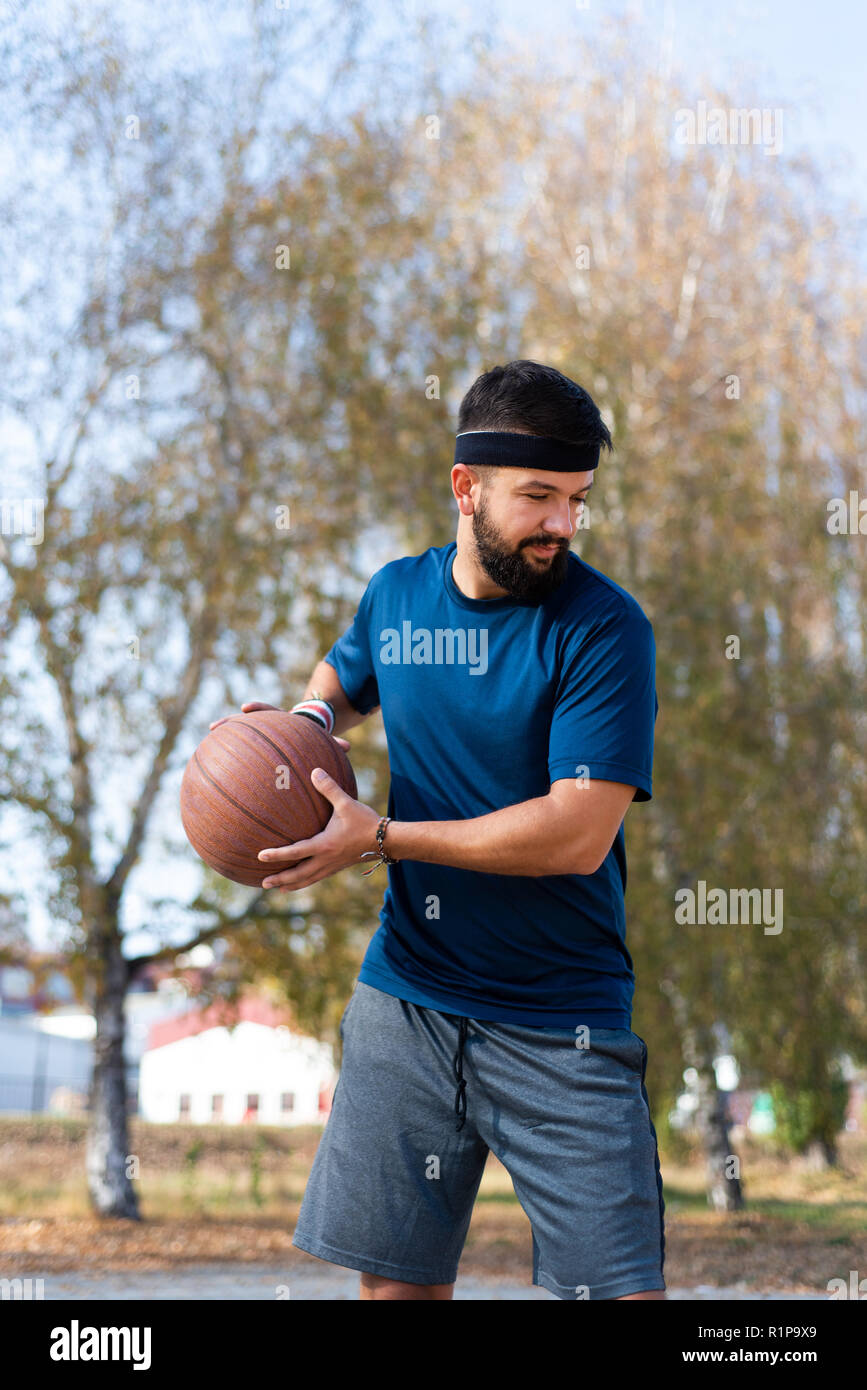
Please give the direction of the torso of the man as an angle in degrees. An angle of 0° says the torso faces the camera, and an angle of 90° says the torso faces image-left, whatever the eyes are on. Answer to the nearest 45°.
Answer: approximately 45°

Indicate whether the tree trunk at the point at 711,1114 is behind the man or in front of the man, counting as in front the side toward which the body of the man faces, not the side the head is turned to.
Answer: behind

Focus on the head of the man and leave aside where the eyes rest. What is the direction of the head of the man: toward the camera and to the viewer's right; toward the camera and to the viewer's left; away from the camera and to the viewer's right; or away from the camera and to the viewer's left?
toward the camera and to the viewer's right
